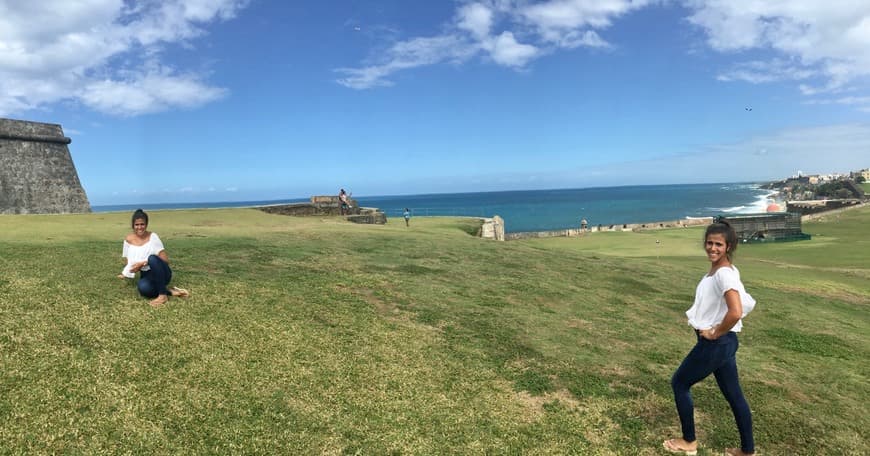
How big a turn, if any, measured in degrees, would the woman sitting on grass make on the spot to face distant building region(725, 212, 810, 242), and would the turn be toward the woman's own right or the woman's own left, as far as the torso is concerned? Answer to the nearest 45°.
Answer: approximately 90° to the woman's own left

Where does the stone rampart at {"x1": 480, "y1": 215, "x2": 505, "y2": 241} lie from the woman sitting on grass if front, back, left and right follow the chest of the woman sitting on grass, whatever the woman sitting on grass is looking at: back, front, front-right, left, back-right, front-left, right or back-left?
back-left

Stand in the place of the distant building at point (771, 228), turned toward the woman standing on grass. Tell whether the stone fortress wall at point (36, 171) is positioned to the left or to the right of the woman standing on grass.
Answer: right

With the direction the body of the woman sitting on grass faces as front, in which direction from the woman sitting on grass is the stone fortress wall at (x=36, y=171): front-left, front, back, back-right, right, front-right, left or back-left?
back

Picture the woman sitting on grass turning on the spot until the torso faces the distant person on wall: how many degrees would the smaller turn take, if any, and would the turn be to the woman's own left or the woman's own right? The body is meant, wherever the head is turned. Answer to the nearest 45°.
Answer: approximately 135° to the woman's own left

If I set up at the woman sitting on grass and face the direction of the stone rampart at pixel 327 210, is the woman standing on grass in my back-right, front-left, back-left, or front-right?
back-right

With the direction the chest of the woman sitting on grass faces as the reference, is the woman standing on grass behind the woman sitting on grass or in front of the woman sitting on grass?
in front
